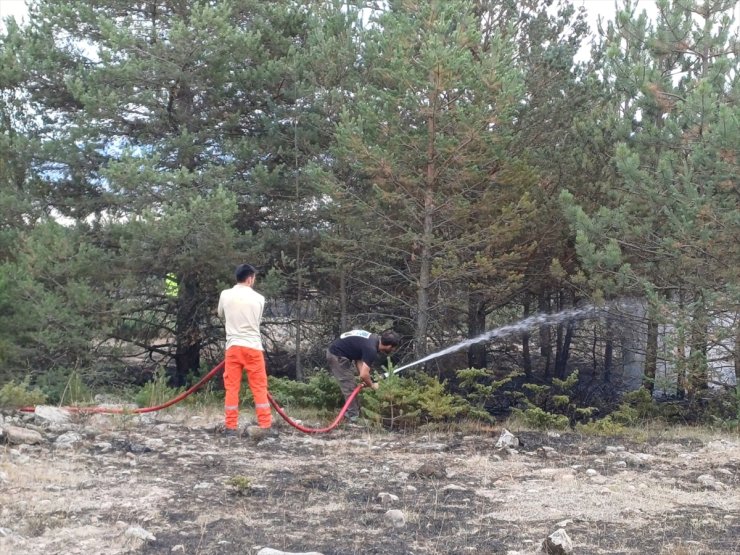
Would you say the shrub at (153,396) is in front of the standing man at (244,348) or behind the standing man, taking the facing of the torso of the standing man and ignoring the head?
in front

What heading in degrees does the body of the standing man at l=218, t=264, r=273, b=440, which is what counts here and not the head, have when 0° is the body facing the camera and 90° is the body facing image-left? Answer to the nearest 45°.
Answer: approximately 180°

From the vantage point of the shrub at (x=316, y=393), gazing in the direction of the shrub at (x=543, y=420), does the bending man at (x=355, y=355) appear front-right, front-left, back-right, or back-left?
front-right

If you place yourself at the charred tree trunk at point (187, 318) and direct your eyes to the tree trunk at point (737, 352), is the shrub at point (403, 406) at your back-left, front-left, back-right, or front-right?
front-right

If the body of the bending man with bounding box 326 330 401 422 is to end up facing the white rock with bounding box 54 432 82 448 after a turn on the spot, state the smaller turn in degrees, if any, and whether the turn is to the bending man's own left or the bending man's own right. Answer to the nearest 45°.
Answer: approximately 135° to the bending man's own right

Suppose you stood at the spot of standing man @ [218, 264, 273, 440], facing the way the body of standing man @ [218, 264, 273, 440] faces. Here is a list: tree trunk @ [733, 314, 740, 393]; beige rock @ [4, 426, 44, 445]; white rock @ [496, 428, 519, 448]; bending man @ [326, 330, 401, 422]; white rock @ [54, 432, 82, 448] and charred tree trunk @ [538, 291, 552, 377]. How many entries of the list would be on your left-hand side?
2

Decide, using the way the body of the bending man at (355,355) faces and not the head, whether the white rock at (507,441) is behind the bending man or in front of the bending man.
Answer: in front

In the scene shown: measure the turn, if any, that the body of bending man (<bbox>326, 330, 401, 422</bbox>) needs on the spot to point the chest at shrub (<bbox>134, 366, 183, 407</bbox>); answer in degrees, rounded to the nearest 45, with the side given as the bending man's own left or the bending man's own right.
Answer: approximately 180°

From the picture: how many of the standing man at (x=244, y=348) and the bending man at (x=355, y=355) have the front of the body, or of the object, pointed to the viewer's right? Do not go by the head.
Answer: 1

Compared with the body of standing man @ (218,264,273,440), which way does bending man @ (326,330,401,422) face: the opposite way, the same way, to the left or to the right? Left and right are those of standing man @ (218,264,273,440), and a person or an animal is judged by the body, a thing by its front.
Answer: to the right

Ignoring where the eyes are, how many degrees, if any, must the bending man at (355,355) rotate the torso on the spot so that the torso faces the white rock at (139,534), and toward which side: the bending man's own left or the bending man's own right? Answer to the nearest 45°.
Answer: approximately 90° to the bending man's own right

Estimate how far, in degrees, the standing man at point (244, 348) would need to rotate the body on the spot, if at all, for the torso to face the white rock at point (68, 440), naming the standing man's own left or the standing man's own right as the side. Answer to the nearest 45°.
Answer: approximately 90° to the standing man's own left

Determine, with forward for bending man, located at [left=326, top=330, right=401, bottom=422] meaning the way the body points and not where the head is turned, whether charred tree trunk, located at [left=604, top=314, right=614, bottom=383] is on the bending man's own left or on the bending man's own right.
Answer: on the bending man's own left

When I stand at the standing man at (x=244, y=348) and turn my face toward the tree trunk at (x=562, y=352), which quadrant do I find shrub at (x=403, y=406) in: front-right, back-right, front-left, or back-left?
front-right

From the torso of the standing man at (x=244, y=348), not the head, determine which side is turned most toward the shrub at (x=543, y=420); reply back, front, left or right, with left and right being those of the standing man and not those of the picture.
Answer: right

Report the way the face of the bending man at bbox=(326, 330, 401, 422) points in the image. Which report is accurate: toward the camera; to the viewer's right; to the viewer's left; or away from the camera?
to the viewer's right

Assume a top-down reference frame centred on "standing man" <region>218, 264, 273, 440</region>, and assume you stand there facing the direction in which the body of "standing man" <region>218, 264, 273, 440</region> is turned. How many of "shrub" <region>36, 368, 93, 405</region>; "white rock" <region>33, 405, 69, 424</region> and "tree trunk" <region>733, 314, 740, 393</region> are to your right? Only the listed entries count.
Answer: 1

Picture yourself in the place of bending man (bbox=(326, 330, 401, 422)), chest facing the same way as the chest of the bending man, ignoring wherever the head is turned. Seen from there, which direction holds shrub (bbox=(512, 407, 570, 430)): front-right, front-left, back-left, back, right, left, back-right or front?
front

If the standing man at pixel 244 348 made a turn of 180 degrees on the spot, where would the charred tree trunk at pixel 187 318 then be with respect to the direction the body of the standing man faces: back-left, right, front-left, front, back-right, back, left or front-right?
back

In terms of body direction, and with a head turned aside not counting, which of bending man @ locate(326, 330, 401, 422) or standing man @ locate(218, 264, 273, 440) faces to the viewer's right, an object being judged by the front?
bending man @ locate(326, 330, 401, 422)

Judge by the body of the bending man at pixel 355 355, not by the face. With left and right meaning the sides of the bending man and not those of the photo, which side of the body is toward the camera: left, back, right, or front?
right
